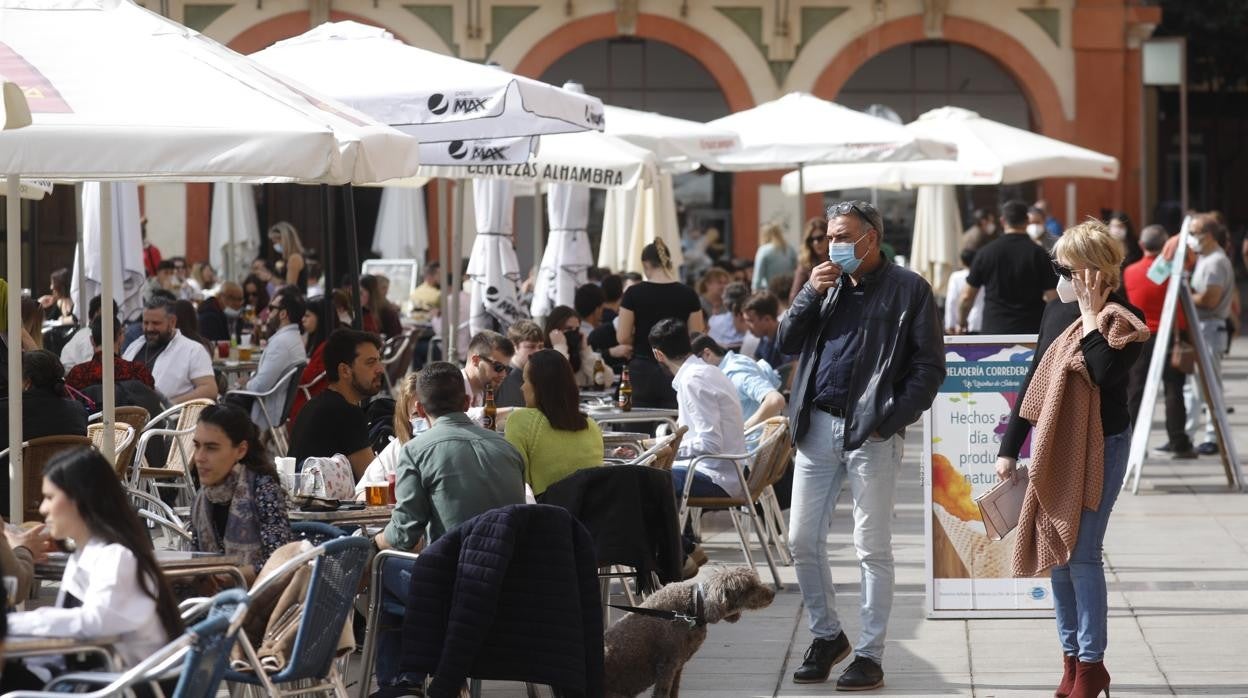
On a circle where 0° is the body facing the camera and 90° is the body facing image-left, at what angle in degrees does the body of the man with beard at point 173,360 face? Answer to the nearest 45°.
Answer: approximately 45°

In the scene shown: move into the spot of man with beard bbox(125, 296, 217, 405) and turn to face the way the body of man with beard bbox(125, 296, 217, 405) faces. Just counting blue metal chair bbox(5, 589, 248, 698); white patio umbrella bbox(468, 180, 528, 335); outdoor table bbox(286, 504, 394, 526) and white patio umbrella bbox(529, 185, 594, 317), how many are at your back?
2

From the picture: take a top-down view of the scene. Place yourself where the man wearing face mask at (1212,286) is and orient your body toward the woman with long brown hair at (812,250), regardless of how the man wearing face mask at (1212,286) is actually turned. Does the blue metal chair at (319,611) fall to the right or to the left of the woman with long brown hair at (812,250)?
left

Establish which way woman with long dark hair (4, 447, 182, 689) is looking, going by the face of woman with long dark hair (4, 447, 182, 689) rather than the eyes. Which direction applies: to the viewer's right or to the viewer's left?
to the viewer's left

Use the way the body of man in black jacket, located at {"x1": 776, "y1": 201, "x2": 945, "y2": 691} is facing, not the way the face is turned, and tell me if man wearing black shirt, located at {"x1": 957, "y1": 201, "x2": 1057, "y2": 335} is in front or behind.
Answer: behind

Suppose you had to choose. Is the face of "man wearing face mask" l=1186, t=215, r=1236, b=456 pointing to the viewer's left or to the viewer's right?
to the viewer's left

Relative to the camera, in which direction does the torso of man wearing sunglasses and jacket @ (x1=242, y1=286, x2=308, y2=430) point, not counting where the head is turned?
to the viewer's left

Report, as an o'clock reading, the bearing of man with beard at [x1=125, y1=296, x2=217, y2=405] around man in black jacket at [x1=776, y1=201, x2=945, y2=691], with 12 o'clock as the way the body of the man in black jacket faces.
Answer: The man with beard is roughly at 3 o'clock from the man in black jacket.

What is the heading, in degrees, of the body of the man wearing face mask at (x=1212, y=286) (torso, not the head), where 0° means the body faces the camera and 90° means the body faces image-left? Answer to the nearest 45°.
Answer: approximately 90°

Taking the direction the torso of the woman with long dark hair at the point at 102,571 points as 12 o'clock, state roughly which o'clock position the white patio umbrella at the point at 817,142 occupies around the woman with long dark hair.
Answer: The white patio umbrella is roughly at 4 o'clock from the woman with long dark hair.

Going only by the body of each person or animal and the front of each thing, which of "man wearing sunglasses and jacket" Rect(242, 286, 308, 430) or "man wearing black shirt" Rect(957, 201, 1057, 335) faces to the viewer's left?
"man wearing sunglasses and jacket" Rect(242, 286, 308, 430)
